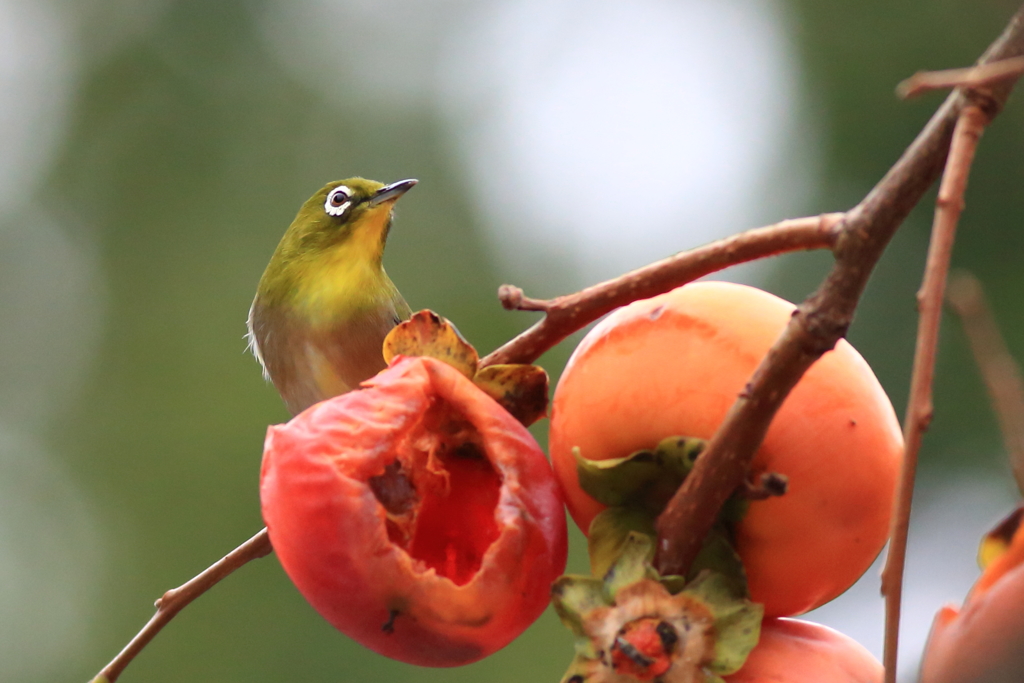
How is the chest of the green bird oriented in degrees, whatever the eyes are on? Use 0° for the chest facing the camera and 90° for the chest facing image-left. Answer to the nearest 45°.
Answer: approximately 315°
